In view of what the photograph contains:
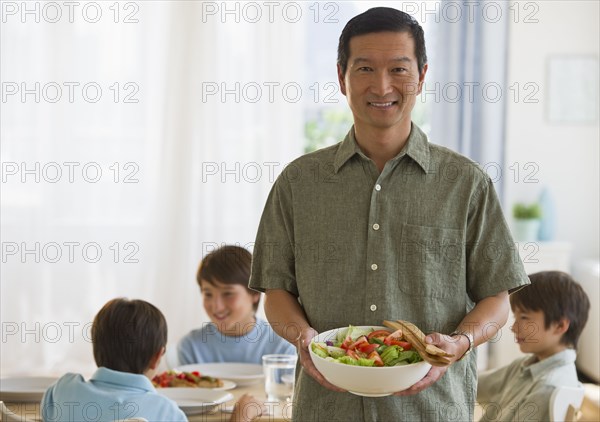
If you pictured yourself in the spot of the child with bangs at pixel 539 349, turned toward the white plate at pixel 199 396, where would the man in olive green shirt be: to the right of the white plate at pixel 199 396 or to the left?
left

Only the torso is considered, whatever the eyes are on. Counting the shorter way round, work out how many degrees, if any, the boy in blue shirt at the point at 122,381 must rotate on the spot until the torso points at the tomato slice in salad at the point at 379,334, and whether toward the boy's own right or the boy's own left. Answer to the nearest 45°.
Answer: approximately 90° to the boy's own right

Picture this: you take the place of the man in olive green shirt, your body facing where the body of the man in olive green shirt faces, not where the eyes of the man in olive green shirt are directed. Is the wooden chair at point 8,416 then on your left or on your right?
on your right

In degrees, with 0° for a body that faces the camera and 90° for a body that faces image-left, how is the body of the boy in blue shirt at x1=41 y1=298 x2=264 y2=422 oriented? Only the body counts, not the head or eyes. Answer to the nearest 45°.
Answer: approximately 225°

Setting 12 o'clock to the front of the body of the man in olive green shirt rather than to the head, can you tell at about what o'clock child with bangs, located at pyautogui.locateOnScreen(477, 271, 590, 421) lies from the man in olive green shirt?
The child with bangs is roughly at 7 o'clock from the man in olive green shirt.

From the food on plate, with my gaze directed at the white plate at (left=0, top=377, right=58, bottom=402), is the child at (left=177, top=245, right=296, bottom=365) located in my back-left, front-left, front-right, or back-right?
back-right

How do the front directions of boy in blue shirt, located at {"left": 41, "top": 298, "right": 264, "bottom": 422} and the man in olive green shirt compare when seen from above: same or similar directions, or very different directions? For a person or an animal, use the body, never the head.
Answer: very different directions

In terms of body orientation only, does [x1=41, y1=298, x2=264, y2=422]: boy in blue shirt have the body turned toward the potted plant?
yes

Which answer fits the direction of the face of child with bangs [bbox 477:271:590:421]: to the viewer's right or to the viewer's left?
to the viewer's left

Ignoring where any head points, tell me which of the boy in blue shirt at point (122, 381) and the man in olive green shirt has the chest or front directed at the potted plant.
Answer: the boy in blue shirt
